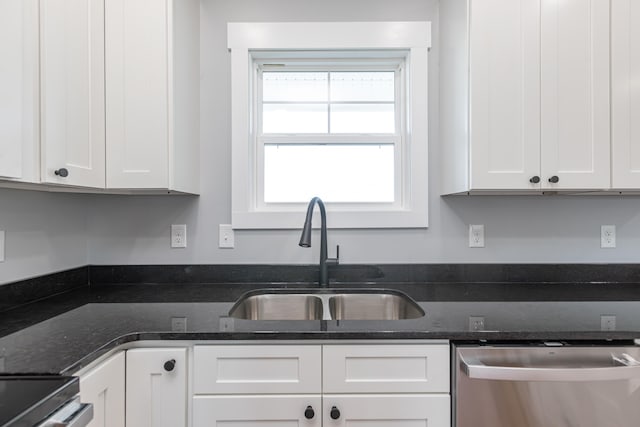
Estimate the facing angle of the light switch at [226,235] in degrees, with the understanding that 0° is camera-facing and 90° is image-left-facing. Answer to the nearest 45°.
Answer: approximately 0°

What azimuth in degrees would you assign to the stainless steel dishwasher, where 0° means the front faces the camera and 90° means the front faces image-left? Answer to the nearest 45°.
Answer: approximately 0°

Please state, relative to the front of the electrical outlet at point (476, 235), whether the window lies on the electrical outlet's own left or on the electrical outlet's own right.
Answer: on the electrical outlet's own right
